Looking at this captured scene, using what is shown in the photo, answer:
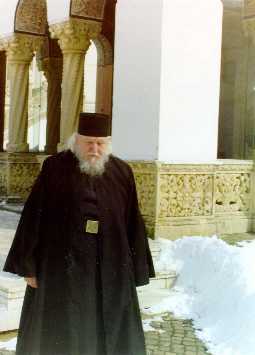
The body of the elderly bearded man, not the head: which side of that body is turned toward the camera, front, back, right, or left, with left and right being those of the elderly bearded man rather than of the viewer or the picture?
front

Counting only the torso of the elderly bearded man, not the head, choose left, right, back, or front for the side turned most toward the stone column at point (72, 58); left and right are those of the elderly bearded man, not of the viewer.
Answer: back

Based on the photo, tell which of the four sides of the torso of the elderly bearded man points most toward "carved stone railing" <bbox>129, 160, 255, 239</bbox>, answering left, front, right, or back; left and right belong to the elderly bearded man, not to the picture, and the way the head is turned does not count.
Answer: back

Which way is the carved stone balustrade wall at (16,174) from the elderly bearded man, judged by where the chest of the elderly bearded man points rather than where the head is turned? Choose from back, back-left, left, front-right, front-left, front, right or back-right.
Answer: back
